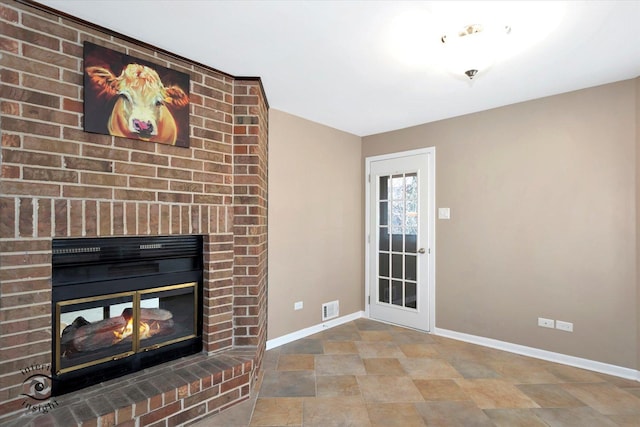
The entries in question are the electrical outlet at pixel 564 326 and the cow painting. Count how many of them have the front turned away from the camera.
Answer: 0

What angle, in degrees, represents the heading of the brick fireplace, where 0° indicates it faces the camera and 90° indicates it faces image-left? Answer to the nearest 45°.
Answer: approximately 315°

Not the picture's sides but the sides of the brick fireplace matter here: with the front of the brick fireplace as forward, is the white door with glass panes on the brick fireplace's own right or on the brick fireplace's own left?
on the brick fireplace's own left

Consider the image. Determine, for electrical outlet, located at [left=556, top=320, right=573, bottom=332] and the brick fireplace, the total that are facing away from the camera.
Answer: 0

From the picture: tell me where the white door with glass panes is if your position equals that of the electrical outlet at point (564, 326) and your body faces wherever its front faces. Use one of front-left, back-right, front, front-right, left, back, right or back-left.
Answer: front-right

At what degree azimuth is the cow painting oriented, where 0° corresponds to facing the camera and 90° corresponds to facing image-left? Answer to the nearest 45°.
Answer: approximately 315°

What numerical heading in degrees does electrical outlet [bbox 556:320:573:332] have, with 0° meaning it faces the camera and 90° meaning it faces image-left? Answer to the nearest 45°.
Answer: approximately 45°
